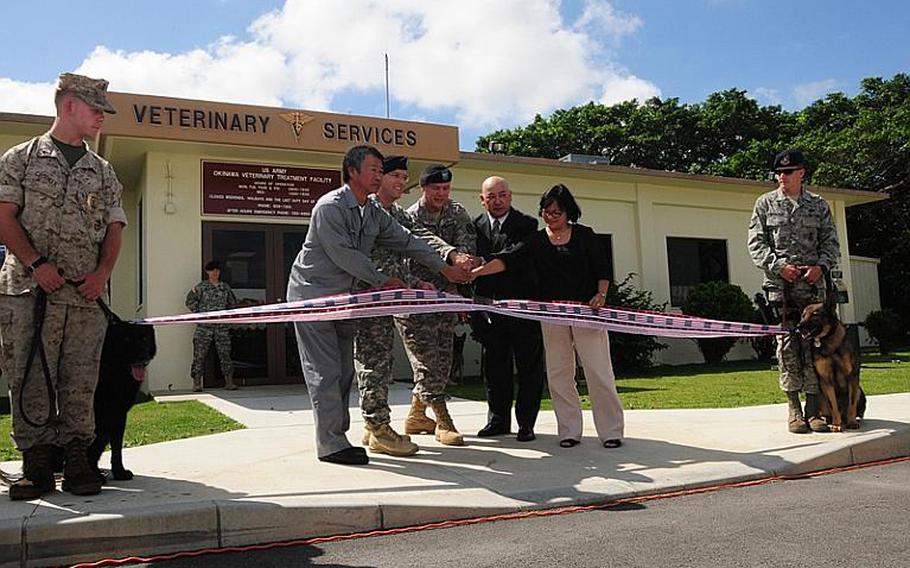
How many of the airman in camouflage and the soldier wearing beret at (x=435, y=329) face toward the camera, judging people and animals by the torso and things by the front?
2

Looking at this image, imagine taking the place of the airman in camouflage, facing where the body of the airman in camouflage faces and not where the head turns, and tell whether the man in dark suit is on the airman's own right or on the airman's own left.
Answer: on the airman's own right

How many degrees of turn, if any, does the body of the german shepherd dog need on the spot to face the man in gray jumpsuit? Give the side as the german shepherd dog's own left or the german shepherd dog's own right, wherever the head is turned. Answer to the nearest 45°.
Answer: approximately 45° to the german shepherd dog's own right

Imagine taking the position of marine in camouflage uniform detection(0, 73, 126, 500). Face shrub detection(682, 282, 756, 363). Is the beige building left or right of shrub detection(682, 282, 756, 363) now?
left

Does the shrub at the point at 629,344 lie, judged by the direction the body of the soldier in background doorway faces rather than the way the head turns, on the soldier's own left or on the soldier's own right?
on the soldier's own left

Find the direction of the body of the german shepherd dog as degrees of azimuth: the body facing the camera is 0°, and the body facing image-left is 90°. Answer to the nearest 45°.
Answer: approximately 0°

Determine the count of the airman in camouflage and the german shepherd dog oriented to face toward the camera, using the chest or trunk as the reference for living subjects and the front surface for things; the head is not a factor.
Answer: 2

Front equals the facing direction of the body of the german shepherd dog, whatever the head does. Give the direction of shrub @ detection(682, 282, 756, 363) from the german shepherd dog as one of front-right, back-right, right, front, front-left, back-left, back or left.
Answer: back
